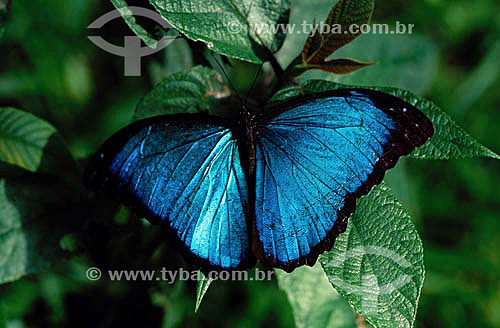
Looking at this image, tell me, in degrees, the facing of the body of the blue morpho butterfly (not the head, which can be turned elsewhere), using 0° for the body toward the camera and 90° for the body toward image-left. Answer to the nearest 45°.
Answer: approximately 180°

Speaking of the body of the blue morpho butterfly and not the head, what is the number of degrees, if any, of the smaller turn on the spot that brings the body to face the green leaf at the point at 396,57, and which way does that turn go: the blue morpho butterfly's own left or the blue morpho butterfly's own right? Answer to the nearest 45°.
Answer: approximately 45° to the blue morpho butterfly's own right

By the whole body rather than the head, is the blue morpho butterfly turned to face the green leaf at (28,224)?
no

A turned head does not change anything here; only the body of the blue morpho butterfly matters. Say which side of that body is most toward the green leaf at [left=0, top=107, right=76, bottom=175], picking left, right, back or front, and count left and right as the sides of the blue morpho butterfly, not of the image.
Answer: left
